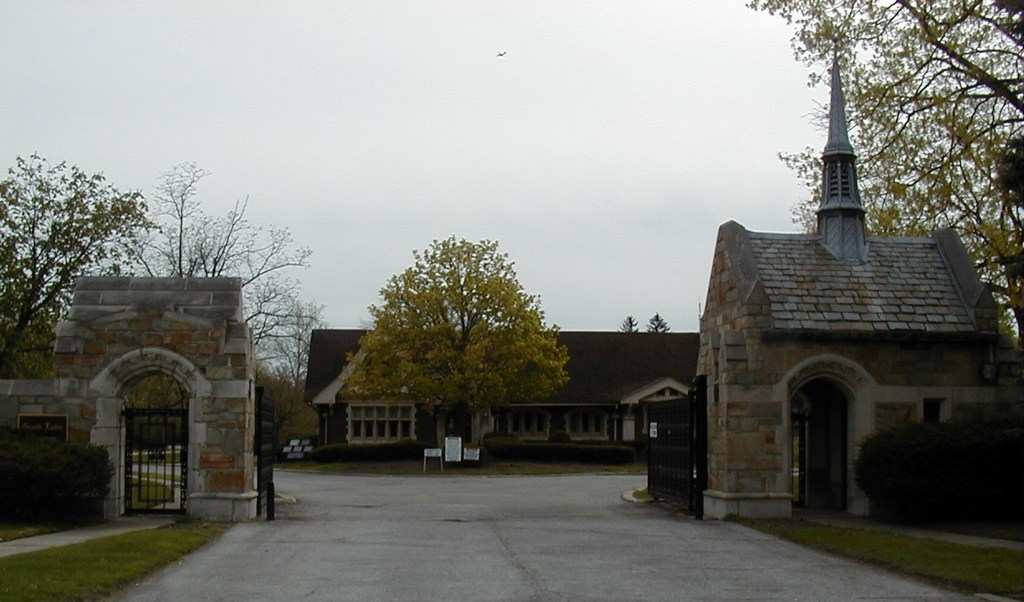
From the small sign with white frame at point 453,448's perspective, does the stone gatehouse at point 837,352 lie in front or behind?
in front

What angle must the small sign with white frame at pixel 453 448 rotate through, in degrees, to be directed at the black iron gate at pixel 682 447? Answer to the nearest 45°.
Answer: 0° — it already faces it

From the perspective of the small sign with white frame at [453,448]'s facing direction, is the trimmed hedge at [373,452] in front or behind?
behind

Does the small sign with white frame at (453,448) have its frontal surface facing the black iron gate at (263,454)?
yes

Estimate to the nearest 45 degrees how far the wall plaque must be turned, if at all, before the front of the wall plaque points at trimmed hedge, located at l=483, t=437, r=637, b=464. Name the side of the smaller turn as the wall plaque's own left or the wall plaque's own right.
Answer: approximately 135° to the wall plaque's own left

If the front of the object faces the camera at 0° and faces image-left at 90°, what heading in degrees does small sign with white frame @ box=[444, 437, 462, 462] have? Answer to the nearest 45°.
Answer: approximately 0°

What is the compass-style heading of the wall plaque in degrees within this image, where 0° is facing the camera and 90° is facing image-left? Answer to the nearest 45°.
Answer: approximately 0°

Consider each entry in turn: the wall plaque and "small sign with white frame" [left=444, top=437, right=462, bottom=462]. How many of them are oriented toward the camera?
2

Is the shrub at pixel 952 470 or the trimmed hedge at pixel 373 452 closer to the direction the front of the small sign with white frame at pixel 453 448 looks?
the shrub

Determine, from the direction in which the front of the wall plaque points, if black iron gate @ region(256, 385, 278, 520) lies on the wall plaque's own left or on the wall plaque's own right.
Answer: on the wall plaque's own left
